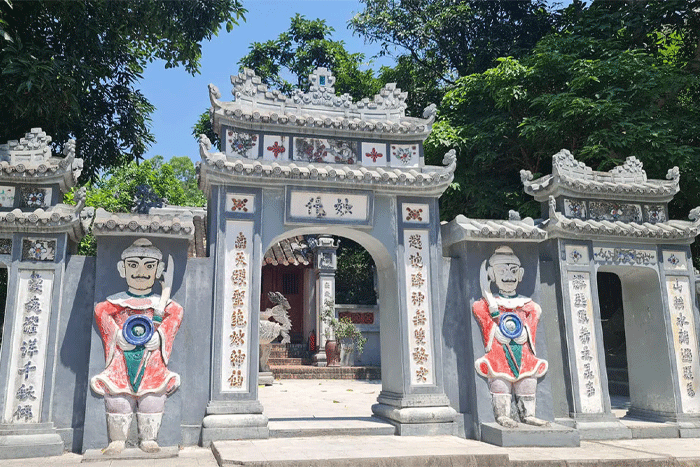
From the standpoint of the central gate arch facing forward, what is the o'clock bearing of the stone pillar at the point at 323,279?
The stone pillar is roughly at 6 o'clock from the central gate arch.

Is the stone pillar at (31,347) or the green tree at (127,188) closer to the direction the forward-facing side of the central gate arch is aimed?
the stone pillar

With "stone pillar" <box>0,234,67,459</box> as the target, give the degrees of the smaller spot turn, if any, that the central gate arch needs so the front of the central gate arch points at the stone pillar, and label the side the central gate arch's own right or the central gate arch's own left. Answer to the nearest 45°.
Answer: approximately 90° to the central gate arch's own right

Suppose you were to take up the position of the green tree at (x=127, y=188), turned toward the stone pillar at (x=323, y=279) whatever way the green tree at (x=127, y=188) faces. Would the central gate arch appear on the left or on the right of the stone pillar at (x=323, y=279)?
right

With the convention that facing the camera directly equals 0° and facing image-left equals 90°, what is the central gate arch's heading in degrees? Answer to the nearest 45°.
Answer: approximately 0°

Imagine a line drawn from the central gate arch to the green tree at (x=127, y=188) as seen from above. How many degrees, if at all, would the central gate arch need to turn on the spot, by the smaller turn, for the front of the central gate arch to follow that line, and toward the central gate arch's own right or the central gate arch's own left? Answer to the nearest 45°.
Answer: approximately 135° to the central gate arch's own right

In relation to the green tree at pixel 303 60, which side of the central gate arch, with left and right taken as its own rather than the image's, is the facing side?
back
